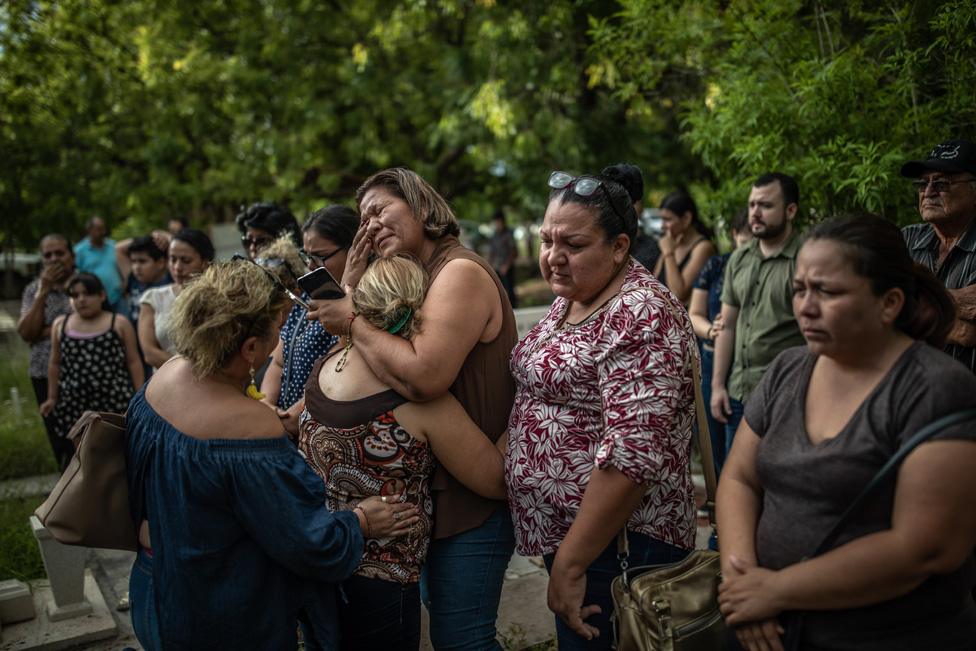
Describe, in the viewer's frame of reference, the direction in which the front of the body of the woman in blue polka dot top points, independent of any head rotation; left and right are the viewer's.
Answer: facing the viewer and to the left of the viewer

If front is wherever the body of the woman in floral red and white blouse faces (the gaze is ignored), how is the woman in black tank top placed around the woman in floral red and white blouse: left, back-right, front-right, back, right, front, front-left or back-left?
back-right

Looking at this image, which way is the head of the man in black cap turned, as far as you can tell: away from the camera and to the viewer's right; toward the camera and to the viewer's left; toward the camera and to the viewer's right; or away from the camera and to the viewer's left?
toward the camera and to the viewer's left

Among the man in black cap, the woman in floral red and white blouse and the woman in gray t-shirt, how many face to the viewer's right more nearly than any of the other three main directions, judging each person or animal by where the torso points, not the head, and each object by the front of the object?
0

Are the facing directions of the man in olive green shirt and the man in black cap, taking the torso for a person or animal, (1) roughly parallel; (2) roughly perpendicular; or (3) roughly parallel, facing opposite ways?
roughly parallel

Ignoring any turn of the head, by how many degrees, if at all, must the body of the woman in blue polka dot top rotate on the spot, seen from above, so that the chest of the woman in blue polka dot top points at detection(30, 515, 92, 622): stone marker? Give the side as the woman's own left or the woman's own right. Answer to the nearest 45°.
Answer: approximately 90° to the woman's own right

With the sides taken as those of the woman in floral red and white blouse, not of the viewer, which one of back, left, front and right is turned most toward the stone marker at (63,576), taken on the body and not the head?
right

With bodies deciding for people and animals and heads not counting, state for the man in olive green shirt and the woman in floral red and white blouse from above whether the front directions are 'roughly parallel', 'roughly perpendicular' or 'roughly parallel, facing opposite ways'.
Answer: roughly parallel

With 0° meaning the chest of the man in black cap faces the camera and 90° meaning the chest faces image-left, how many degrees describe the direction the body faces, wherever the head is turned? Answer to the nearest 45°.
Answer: approximately 45°

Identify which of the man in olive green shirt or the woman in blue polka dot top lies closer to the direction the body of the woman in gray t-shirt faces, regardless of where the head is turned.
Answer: the woman in blue polka dot top

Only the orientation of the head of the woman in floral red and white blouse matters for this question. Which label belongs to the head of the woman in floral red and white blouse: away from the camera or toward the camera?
toward the camera
